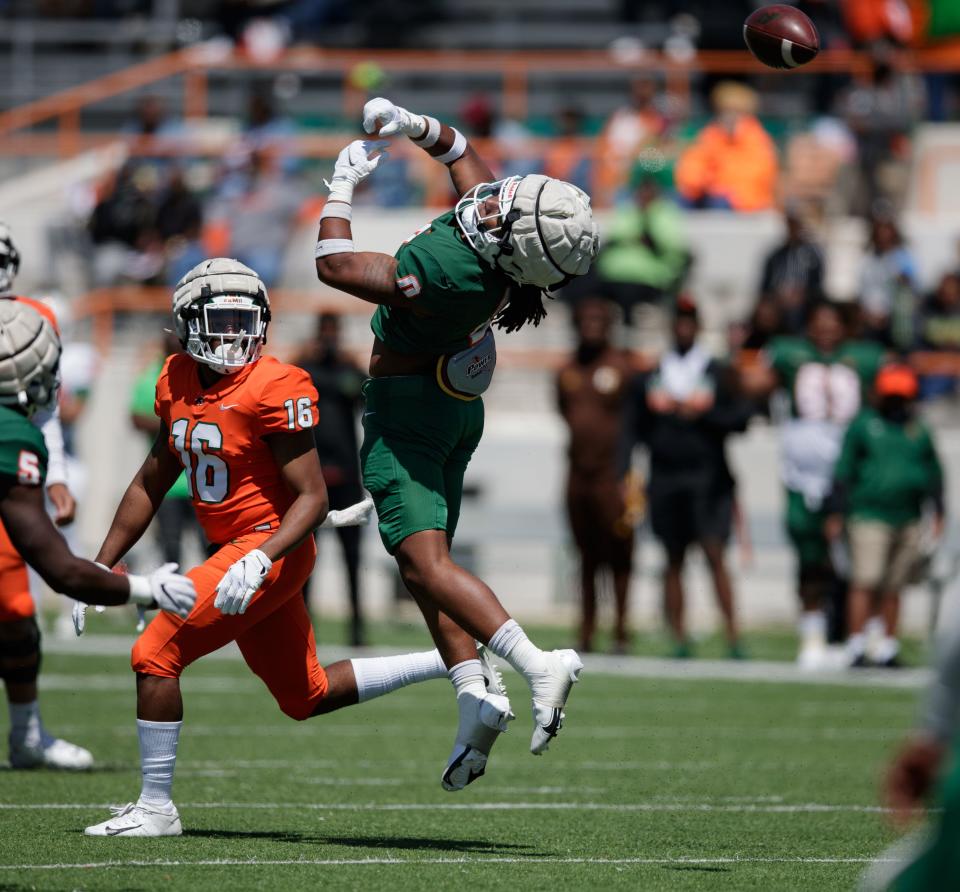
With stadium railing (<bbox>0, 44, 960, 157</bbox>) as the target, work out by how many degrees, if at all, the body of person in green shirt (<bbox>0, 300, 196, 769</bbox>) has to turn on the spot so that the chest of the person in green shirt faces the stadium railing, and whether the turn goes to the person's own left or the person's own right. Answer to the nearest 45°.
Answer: approximately 90° to the person's own left

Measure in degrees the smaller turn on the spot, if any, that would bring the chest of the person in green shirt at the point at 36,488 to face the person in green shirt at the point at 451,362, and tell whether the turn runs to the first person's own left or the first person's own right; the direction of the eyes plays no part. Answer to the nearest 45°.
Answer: approximately 45° to the first person's own left

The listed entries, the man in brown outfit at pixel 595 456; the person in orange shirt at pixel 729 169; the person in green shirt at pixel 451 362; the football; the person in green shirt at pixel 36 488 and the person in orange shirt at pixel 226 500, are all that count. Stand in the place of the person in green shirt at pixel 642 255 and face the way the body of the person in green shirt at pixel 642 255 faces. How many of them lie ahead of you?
5

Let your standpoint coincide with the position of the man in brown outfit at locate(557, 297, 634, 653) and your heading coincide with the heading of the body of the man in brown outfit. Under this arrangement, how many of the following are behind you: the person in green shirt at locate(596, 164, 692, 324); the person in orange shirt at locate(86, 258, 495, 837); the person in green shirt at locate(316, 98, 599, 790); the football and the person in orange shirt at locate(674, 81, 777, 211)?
2

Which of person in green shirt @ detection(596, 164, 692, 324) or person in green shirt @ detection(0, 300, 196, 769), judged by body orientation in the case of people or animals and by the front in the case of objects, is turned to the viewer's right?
person in green shirt @ detection(0, 300, 196, 769)

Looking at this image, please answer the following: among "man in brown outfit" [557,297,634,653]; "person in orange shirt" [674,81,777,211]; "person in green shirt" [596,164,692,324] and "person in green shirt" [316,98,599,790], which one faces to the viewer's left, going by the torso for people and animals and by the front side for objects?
"person in green shirt" [316,98,599,790]

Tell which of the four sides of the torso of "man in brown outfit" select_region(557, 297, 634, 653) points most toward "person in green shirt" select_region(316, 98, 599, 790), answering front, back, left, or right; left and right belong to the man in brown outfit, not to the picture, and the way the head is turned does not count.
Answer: front

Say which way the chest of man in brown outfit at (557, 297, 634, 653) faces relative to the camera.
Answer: toward the camera

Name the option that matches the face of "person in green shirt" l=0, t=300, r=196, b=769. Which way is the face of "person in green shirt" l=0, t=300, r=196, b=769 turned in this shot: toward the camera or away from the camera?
away from the camera

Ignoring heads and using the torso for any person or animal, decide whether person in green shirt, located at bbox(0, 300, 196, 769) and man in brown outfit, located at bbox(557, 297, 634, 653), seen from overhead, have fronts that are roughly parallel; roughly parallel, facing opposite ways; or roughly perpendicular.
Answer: roughly perpendicular

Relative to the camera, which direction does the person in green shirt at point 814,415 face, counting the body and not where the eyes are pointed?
toward the camera

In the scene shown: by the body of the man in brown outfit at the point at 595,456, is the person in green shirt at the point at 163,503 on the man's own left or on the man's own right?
on the man's own right

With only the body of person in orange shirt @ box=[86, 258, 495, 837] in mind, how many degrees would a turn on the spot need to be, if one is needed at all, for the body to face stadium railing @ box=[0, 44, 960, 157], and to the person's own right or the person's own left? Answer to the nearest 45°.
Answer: approximately 135° to the person's own right
